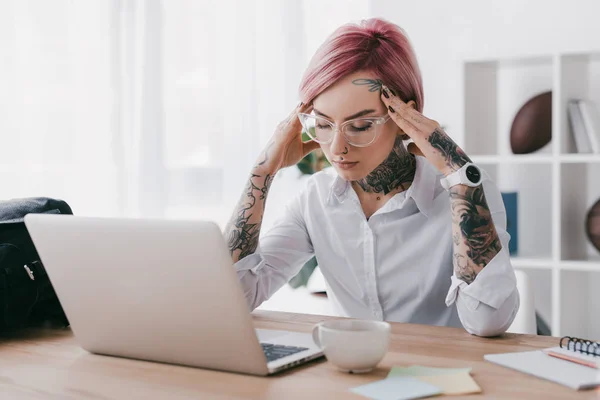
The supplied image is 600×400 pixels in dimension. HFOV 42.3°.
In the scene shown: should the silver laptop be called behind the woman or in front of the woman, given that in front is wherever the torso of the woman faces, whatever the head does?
in front

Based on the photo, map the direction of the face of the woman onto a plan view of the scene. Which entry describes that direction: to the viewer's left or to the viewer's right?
to the viewer's left

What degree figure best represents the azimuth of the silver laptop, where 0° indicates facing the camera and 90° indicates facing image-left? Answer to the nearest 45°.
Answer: approximately 225°

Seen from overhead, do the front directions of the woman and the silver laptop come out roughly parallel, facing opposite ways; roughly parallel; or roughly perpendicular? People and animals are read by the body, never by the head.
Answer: roughly parallel, facing opposite ways

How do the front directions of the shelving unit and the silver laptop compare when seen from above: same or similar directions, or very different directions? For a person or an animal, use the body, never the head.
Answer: very different directions

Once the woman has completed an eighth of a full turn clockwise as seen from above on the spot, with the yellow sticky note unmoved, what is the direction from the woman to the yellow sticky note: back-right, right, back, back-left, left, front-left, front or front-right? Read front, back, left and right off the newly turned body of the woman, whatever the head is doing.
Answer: left

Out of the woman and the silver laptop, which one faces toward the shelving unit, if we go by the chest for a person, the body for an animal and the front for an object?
the silver laptop

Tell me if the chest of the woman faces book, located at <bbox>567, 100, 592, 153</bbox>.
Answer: no

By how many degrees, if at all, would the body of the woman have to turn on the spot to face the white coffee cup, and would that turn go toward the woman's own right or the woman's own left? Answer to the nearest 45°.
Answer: approximately 45° to the woman's own left

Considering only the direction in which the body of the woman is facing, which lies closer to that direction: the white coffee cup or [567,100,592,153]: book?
the white coffee cup

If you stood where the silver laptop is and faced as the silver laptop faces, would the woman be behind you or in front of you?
in front

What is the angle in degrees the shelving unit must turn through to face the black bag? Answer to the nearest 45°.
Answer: approximately 45° to its right

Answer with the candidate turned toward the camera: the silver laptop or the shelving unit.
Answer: the shelving unit

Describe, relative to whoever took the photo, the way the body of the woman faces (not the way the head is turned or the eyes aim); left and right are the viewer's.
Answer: facing the viewer and to the left of the viewer

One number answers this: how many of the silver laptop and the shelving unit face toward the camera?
1

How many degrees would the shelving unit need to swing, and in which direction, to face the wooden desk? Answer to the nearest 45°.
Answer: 0° — it already faces it

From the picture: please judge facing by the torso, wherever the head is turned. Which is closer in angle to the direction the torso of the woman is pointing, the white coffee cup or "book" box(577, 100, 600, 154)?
the white coffee cup

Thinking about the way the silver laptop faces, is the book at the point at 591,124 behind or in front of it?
in front

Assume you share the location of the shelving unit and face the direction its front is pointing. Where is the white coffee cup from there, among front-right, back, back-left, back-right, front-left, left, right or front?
front

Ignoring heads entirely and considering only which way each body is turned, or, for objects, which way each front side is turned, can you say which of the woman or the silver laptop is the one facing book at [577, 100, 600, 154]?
the silver laptop

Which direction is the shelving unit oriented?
toward the camera

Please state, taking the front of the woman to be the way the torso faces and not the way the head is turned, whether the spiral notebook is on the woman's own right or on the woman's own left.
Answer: on the woman's own left
